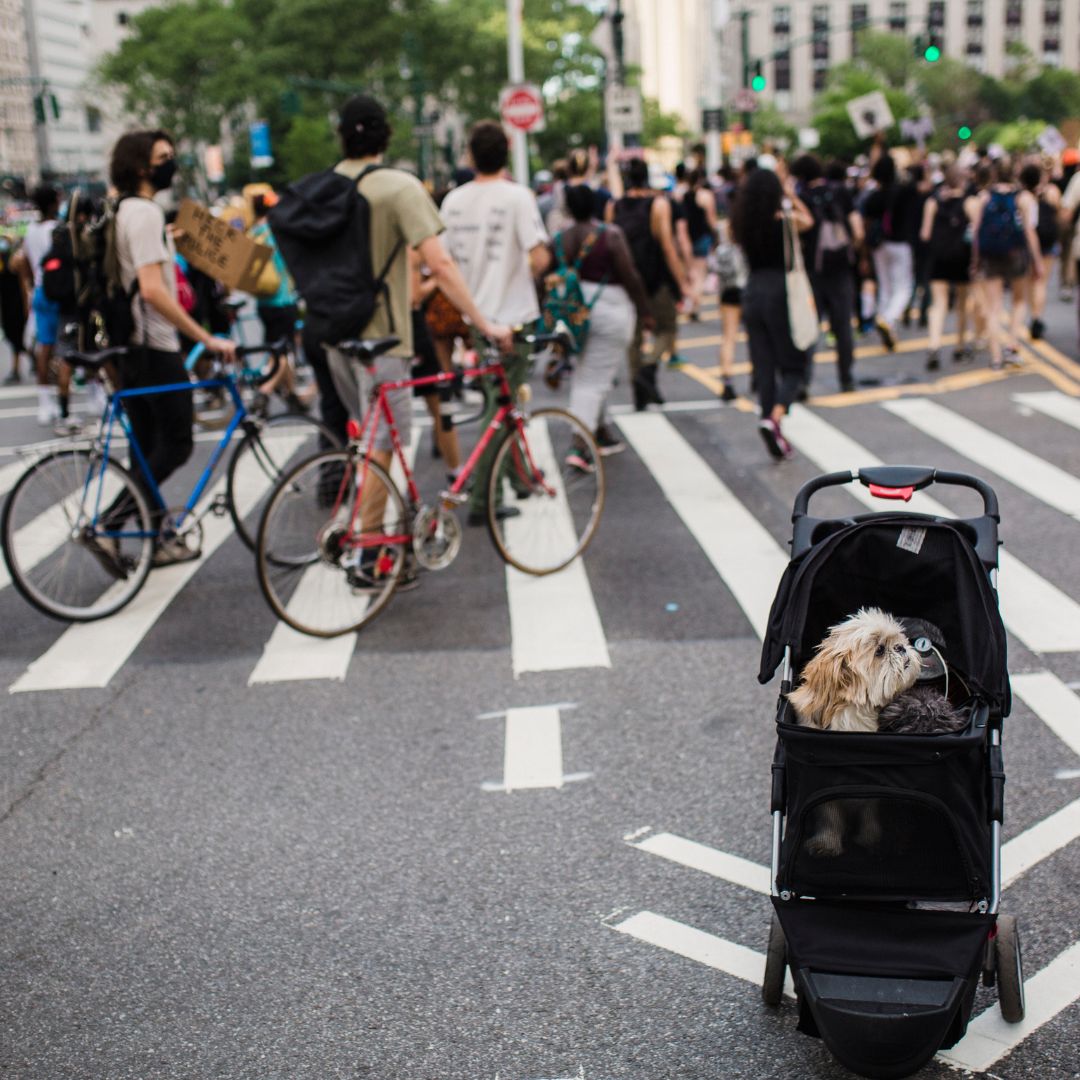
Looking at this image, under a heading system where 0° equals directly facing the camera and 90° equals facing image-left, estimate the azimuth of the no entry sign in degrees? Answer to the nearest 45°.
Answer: approximately 0°

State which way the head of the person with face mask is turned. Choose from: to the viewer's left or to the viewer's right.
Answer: to the viewer's right

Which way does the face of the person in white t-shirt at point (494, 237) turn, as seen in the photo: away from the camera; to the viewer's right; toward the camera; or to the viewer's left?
away from the camera

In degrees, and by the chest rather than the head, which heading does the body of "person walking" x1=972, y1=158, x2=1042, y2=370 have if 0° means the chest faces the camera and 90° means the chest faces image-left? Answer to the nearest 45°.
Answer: approximately 180°

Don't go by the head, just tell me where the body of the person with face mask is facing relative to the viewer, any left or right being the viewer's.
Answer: facing to the right of the viewer

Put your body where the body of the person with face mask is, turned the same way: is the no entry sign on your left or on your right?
on your left

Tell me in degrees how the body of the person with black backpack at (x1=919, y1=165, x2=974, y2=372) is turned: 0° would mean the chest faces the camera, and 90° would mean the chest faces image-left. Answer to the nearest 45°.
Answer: approximately 180°

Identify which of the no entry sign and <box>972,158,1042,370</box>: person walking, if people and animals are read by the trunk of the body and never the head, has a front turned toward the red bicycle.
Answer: the no entry sign

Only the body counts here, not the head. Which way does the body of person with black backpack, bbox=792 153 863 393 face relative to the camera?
away from the camera

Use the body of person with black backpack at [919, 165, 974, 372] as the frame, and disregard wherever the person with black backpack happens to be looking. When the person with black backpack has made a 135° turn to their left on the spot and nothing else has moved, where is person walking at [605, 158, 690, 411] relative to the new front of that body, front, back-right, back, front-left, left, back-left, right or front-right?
front

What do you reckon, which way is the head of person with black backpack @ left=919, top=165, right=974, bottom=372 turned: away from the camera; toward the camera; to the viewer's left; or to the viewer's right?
away from the camera

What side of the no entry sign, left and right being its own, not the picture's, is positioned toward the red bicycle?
front

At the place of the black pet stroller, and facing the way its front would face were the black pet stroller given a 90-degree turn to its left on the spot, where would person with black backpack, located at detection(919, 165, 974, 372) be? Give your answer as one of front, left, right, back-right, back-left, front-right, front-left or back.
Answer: left

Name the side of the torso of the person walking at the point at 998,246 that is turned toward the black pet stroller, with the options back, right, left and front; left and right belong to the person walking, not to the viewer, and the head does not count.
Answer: back

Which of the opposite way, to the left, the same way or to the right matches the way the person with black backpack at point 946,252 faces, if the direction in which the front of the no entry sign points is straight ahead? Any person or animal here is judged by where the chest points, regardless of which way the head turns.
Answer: the opposite way
